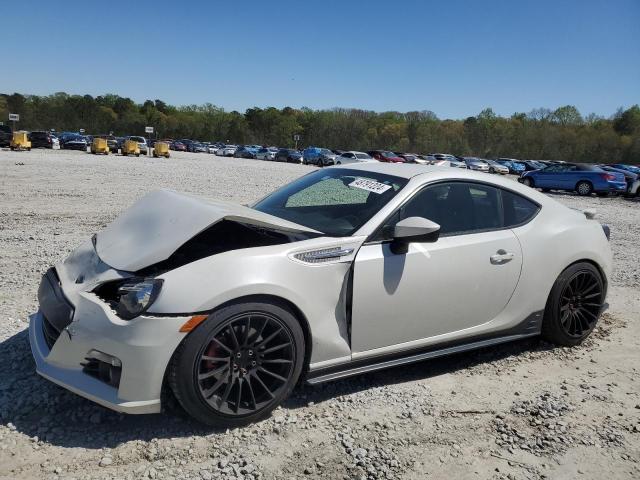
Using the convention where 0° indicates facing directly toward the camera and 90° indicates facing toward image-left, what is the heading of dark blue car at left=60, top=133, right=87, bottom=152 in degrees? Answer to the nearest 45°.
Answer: approximately 315°

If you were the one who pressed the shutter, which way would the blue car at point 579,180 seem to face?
facing away from the viewer and to the left of the viewer

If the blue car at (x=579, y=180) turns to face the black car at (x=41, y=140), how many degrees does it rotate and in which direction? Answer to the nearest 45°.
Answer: approximately 45° to its left

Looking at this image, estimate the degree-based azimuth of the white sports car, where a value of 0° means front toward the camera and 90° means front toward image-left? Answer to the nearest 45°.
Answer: approximately 45°

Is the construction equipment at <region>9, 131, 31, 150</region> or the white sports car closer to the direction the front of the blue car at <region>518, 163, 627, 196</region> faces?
the construction equipment
